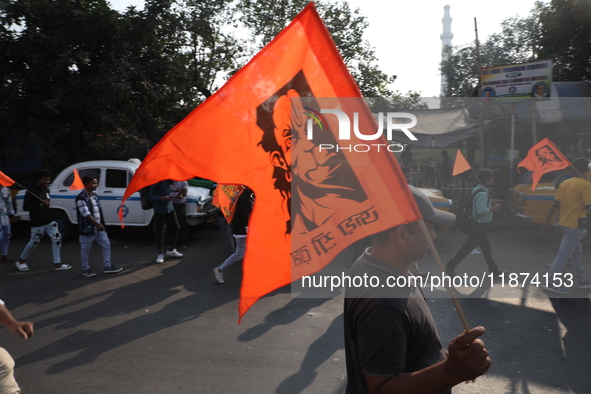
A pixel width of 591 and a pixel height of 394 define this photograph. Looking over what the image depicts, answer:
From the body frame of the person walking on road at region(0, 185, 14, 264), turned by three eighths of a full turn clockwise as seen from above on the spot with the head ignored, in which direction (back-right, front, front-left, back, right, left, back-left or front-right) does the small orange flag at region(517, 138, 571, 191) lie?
left

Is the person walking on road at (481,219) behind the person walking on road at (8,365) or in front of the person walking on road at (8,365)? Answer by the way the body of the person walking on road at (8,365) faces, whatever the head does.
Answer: in front

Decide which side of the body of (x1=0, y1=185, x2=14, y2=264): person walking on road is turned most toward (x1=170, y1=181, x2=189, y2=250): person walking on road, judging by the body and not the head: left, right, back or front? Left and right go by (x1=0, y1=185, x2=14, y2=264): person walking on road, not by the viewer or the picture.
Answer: front

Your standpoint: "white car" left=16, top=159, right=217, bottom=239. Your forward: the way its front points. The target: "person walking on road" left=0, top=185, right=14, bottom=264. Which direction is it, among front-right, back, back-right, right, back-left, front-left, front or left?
back-right

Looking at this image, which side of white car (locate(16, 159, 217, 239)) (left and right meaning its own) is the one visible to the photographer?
right
